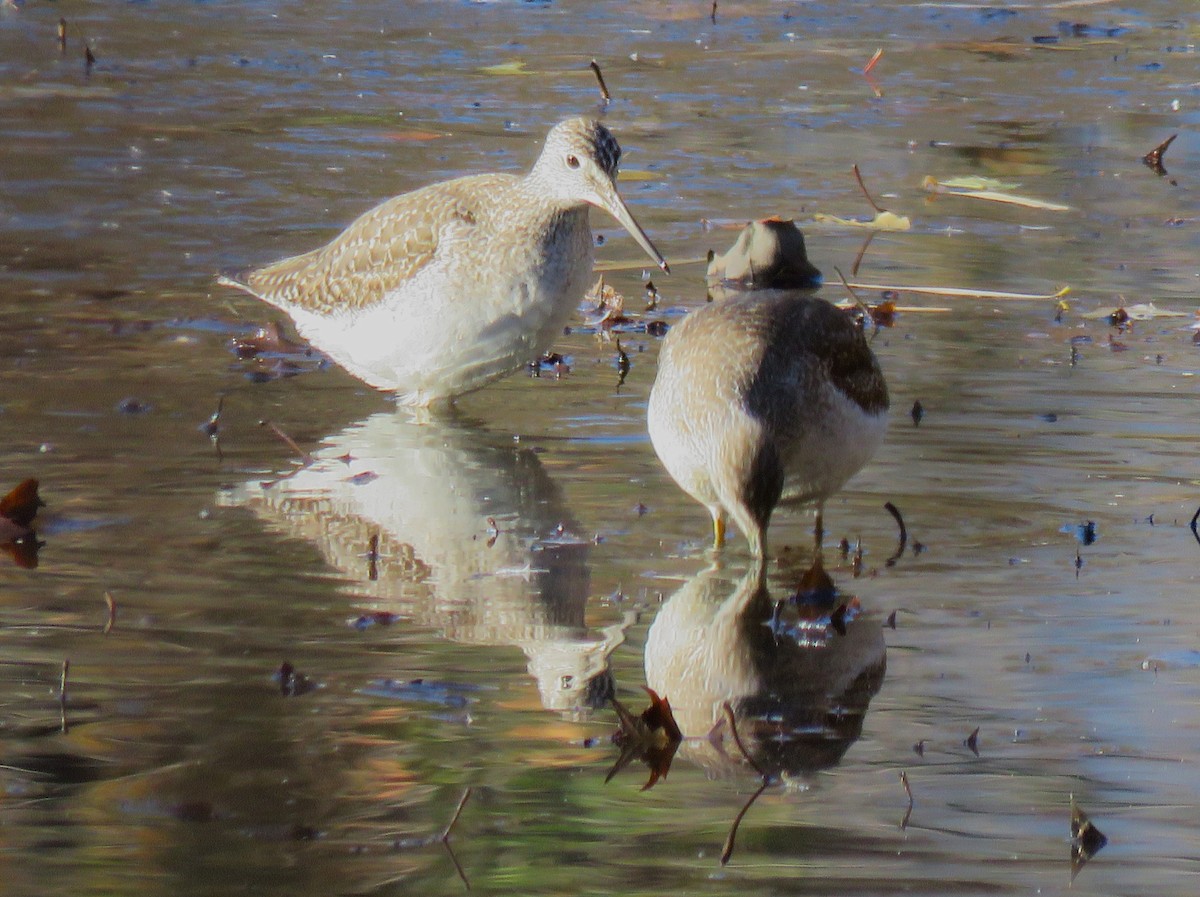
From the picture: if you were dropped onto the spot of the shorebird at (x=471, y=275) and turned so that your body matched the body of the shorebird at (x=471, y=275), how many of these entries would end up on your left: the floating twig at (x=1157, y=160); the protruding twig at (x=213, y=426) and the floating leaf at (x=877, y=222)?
2

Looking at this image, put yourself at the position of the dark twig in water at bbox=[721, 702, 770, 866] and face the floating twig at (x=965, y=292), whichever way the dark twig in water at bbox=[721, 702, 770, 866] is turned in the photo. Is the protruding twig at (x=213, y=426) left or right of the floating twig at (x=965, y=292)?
left

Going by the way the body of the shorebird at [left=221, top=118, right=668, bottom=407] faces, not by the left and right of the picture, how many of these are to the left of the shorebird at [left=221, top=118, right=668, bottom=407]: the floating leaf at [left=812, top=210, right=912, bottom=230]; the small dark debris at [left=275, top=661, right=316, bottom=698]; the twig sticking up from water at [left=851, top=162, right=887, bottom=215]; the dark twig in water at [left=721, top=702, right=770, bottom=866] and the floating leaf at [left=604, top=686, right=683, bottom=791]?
2

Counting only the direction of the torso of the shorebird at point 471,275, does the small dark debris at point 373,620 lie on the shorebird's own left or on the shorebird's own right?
on the shorebird's own right

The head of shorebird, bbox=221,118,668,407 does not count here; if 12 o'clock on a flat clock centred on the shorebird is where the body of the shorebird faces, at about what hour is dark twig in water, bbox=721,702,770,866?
The dark twig in water is roughly at 1 o'clock from the shorebird.

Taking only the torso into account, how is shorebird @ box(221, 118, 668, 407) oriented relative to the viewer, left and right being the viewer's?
facing the viewer and to the right of the viewer

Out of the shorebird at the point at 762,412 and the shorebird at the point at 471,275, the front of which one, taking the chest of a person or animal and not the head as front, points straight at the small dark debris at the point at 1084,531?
the shorebird at the point at 471,275
